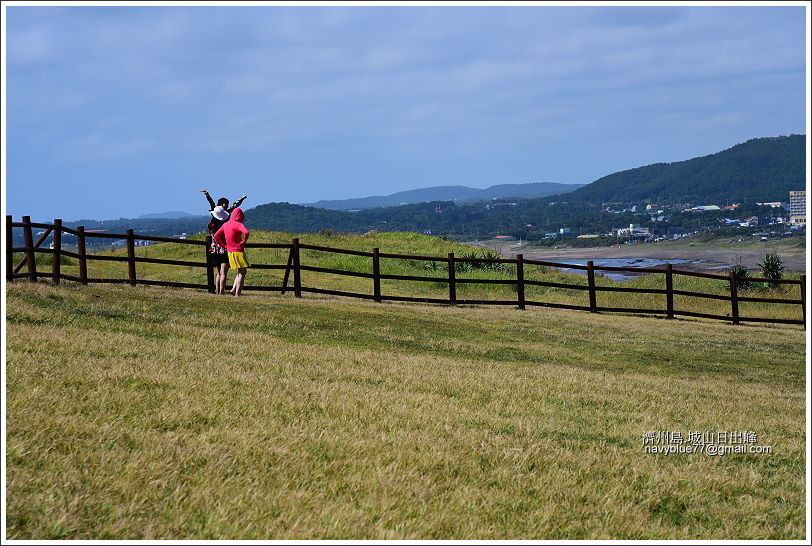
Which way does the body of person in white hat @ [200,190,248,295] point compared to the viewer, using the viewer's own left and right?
facing away from the viewer

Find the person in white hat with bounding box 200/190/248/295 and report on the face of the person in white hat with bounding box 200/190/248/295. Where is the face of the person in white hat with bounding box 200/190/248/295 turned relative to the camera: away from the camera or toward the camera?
away from the camera
